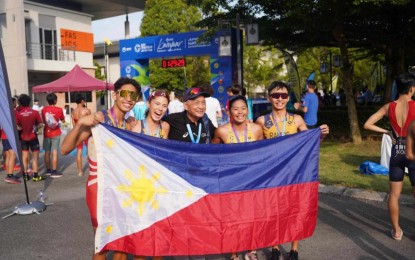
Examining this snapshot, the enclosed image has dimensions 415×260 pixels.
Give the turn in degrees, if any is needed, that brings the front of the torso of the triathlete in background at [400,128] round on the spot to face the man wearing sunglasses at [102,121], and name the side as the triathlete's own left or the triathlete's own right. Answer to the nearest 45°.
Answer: approximately 135° to the triathlete's own left

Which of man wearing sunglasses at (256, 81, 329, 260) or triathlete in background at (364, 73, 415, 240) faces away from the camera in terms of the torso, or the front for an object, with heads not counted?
the triathlete in background

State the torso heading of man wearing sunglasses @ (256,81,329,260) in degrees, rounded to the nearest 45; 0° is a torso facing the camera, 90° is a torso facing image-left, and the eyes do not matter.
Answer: approximately 0°

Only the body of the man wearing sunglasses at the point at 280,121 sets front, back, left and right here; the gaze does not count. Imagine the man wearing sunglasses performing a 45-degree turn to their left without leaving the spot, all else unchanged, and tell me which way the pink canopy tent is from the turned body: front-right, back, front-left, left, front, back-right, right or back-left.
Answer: back

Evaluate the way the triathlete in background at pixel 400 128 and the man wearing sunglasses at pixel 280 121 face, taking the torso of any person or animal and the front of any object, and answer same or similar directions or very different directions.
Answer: very different directions

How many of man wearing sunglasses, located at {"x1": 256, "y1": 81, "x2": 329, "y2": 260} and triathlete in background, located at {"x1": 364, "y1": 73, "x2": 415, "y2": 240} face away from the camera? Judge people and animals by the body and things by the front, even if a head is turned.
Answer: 1

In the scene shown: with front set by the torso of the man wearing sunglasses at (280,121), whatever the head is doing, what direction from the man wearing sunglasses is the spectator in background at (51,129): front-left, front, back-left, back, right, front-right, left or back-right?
back-right

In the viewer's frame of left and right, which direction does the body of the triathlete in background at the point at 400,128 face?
facing away from the viewer

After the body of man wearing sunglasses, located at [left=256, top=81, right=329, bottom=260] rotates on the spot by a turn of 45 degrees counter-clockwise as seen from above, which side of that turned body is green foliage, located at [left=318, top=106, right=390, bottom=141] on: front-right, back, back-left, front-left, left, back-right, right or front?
back-left
